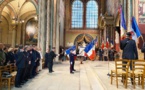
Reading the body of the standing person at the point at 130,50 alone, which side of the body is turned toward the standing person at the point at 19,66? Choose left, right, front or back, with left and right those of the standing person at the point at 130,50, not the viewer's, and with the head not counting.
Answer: left

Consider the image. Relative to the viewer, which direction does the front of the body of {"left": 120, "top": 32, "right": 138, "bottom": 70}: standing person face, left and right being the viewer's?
facing away from the viewer

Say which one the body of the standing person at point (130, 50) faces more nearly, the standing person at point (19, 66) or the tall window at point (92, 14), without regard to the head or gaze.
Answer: the tall window

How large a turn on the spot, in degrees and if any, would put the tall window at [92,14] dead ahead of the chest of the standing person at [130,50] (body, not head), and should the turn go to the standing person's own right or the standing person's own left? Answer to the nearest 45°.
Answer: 0° — they already face it

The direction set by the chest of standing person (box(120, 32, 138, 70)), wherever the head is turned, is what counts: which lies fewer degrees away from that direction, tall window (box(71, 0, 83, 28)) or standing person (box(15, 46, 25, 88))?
the tall window
